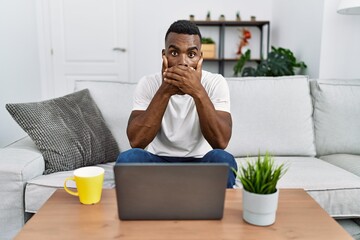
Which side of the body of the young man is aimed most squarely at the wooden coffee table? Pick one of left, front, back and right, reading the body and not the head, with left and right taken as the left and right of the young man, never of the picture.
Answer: front

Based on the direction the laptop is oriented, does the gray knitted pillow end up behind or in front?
in front

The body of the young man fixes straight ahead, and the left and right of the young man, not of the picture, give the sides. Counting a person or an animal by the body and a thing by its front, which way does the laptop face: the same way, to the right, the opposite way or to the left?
the opposite way

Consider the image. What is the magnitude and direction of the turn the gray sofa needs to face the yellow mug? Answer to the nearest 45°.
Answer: approximately 45° to its right

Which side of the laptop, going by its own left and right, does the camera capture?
back

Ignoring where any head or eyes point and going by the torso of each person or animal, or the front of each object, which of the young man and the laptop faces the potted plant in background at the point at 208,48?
the laptop

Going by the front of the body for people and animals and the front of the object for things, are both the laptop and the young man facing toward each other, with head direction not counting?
yes

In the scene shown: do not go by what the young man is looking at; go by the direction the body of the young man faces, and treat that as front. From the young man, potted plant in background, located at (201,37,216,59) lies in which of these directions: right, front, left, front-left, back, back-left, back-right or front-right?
back

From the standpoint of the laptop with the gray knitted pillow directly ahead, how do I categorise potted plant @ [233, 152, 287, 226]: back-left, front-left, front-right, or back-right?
back-right
